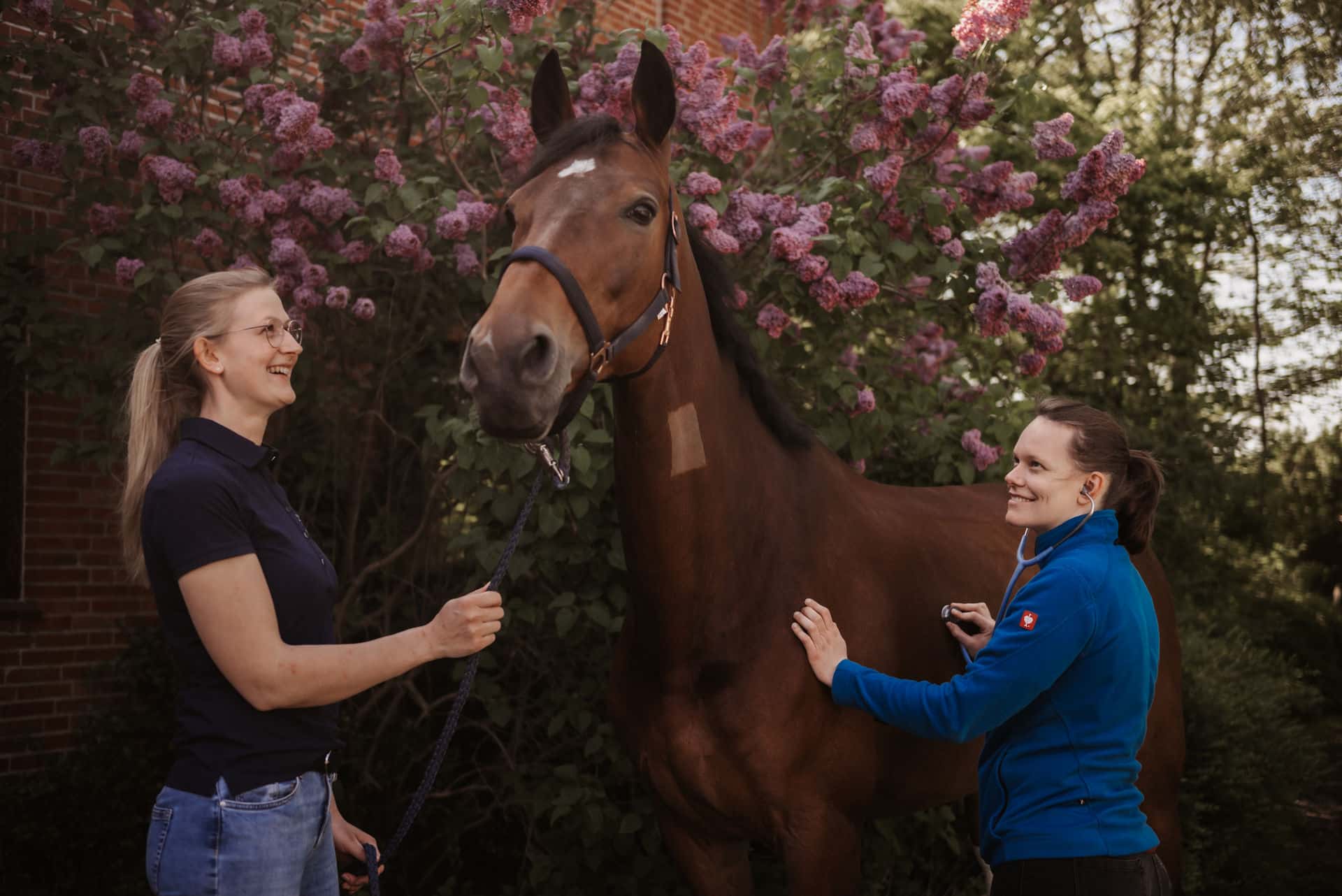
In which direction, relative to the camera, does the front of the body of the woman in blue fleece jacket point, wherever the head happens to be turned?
to the viewer's left

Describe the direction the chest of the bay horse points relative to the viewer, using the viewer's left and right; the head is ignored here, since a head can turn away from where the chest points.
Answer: facing the viewer and to the left of the viewer

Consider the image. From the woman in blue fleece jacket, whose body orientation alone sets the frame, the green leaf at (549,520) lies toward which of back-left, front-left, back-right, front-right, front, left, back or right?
front-right

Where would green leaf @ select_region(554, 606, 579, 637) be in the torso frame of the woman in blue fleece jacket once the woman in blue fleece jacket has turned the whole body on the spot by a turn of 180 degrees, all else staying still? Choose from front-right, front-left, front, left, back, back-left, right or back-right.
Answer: back-left

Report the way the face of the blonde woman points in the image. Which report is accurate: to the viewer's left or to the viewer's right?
to the viewer's right

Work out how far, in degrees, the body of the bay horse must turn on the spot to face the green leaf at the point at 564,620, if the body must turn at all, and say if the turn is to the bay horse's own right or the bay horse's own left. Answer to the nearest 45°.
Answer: approximately 90° to the bay horse's own right

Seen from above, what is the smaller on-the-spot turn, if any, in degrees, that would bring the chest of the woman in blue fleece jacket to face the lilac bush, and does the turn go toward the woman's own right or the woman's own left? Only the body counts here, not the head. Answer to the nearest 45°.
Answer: approximately 45° to the woman's own right

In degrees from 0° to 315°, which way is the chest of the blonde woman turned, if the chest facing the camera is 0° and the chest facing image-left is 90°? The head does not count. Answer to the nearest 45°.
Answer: approximately 270°

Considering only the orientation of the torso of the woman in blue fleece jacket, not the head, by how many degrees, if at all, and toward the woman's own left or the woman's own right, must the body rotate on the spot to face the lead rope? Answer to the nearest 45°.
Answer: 0° — they already face it

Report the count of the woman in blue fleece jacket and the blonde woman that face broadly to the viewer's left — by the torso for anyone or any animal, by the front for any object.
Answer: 1

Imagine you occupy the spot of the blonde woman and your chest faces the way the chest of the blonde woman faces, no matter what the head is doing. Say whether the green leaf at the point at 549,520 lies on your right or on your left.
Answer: on your left
